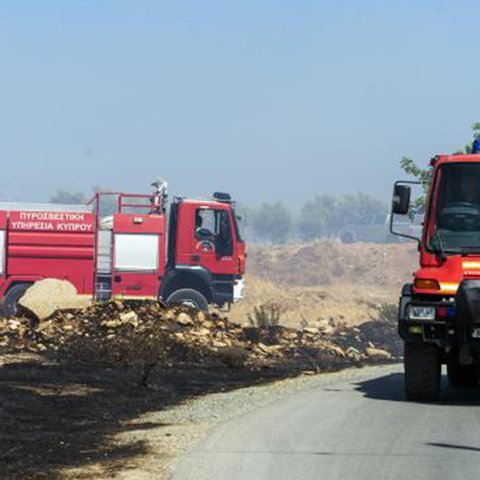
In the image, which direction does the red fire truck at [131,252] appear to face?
to the viewer's right

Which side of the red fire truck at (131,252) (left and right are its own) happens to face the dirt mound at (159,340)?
right

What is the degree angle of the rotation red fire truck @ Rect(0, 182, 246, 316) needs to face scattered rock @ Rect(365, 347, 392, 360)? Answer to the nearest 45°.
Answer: approximately 45° to its right

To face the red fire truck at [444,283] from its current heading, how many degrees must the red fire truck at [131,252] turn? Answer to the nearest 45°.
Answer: approximately 90° to its right
